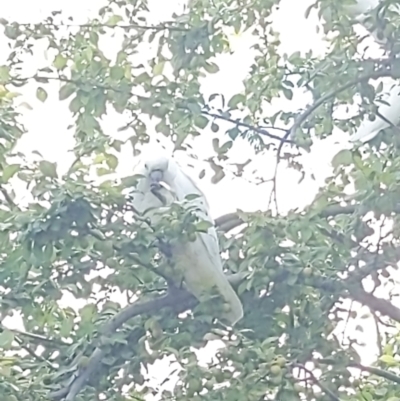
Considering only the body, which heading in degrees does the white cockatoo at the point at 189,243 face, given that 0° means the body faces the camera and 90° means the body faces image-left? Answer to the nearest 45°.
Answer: approximately 45°
